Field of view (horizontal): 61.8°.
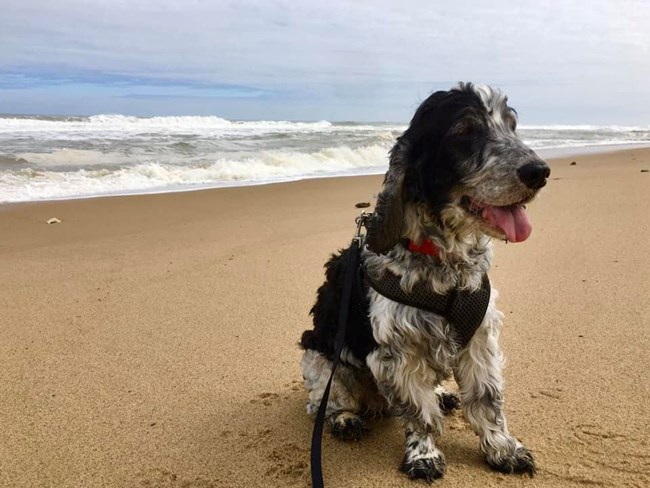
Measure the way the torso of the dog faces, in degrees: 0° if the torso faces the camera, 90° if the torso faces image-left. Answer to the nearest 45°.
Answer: approximately 315°
